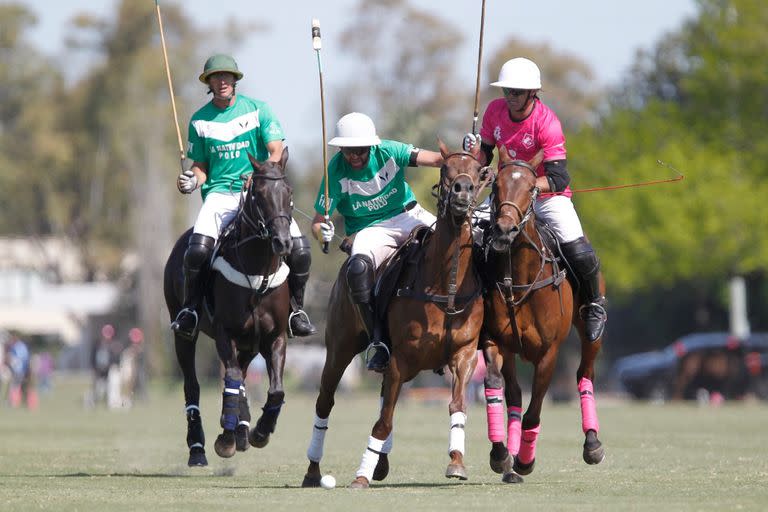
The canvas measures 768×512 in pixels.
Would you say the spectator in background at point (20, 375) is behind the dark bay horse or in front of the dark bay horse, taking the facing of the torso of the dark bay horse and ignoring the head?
behind

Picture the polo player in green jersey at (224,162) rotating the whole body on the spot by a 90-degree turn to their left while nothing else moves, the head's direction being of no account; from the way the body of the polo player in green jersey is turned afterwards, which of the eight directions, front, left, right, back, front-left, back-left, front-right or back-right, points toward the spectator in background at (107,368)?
left

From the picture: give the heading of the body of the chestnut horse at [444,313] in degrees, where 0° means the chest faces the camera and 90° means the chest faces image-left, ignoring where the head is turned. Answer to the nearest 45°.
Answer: approximately 315°

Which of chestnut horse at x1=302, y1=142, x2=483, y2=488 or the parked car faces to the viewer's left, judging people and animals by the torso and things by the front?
the parked car

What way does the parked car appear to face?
to the viewer's left

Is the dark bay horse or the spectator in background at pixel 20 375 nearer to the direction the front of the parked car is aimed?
the spectator in background

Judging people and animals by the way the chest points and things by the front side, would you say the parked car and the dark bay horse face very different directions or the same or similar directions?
very different directions

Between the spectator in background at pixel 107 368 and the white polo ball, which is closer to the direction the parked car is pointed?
the spectator in background

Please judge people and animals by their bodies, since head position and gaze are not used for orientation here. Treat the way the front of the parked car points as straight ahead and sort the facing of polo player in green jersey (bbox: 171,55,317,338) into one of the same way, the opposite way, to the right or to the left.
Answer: to the left

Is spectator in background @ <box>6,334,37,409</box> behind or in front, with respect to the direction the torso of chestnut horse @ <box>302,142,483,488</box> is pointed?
behind

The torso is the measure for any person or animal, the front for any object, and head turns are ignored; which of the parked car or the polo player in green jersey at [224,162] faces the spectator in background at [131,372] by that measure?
the parked car

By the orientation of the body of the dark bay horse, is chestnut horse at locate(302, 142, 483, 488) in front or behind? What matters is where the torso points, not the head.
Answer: in front
